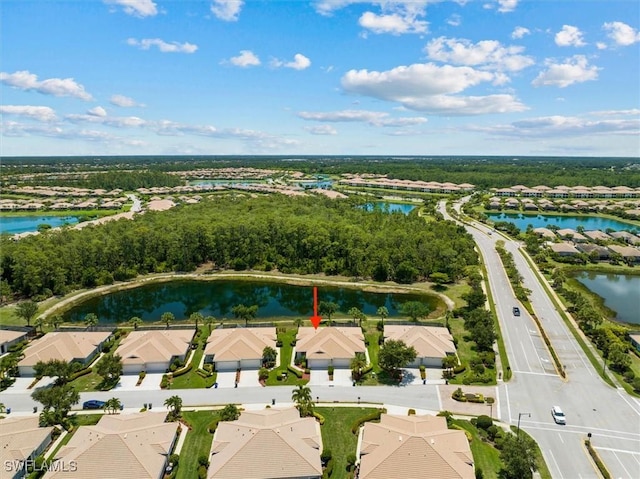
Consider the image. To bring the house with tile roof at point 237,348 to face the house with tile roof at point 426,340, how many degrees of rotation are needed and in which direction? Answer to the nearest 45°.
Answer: approximately 90° to its left

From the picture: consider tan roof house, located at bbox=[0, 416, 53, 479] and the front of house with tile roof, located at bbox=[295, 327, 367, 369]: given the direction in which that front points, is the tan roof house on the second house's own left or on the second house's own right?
on the second house's own right

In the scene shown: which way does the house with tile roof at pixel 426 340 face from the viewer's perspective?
toward the camera

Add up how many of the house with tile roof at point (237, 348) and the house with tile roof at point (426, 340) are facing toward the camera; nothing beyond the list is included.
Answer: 2

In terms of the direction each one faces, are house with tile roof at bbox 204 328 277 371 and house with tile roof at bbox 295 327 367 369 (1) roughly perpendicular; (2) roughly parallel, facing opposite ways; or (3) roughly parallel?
roughly parallel

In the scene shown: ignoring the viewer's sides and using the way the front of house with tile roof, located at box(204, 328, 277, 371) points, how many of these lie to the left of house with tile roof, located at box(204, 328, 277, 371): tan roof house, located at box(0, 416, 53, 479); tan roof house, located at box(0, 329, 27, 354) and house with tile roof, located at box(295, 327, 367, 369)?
1

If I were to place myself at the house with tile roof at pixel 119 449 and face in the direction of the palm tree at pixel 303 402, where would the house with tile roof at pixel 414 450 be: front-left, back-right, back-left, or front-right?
front-right

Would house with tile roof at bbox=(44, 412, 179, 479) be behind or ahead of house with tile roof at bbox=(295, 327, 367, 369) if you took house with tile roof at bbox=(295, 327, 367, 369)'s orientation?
ahead

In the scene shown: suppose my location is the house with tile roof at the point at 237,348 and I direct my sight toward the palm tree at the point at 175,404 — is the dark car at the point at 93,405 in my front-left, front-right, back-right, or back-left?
front-right

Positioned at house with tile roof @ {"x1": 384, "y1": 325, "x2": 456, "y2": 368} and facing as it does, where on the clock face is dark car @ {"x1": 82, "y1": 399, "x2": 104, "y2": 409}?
The dark car is roughly at 2 o'clock from the house with tile roof.

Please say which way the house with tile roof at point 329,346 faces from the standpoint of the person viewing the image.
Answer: facing the viewer

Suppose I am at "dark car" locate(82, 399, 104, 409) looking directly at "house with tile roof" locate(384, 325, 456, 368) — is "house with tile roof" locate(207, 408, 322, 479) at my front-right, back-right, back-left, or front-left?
front-right

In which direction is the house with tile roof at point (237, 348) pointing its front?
toward the camera

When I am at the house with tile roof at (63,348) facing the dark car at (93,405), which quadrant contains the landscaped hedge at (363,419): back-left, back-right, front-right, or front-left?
front-left

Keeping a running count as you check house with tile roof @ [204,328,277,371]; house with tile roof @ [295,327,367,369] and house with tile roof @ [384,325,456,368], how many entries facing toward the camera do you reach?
3

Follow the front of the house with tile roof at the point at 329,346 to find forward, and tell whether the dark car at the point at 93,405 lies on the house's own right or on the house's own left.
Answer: on the house's own right

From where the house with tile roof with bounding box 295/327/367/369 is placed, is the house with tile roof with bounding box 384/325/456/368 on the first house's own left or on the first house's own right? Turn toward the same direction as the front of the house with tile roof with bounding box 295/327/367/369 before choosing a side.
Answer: on the first house's own left

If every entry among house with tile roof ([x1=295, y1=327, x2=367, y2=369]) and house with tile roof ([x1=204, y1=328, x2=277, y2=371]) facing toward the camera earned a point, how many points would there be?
2

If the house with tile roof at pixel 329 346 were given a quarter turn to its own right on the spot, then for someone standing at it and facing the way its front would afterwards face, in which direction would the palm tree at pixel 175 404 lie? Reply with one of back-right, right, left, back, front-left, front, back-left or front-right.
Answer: front-left
